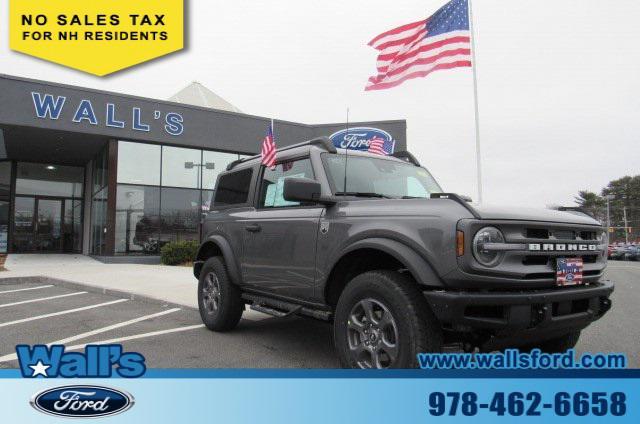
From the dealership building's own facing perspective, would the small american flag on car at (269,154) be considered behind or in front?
in front

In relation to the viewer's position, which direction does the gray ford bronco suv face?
facing the viewer and to the right of the viewer

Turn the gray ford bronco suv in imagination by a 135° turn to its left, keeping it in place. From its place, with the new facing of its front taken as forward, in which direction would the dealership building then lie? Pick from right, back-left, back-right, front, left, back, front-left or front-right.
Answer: front-left

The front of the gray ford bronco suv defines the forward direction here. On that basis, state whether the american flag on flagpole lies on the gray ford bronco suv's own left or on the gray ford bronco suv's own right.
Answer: on the gray ford bronco suv's own left
